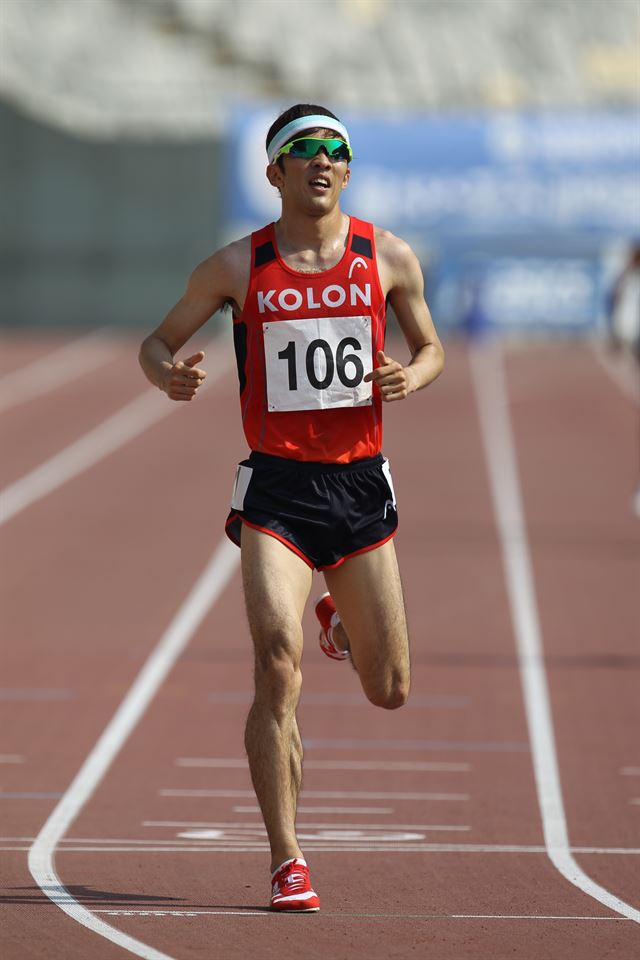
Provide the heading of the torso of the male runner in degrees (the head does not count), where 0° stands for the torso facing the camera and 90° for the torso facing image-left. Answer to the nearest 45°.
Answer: approximately 0°
